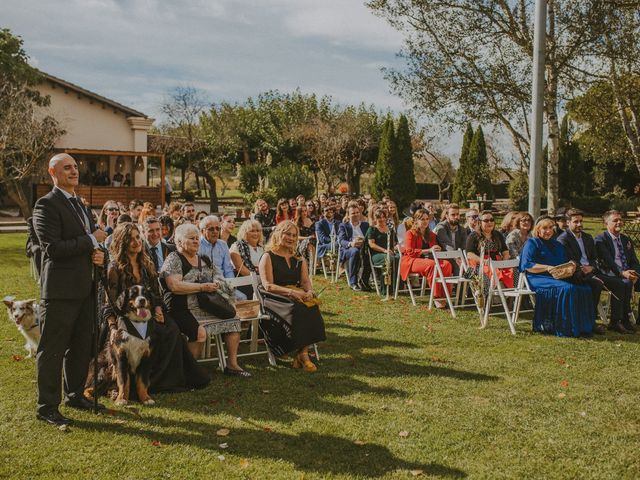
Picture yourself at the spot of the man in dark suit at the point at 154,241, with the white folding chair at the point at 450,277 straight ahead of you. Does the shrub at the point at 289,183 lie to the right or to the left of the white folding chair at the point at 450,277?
left

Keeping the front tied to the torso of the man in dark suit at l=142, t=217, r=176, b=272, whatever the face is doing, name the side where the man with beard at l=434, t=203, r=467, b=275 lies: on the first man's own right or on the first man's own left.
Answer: on the first man's own left

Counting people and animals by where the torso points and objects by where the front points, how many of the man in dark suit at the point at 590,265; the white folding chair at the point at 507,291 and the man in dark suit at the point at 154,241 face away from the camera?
0

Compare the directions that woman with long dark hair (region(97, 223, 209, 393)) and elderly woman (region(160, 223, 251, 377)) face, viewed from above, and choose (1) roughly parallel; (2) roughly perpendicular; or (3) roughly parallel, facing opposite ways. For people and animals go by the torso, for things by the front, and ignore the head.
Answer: roughly parallel

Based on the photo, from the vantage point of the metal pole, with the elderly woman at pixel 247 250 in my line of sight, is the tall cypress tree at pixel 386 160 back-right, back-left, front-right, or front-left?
back-right

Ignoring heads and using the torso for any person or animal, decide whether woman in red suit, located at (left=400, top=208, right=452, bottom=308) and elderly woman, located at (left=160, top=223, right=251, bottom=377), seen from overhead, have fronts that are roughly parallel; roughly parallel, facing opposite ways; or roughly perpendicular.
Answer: roughly parallel

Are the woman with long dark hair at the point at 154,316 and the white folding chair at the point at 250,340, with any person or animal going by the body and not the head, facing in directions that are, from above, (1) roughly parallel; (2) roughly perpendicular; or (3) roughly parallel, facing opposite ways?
roughly parallel

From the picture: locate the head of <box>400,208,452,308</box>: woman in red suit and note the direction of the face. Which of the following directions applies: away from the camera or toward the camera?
toward the camera

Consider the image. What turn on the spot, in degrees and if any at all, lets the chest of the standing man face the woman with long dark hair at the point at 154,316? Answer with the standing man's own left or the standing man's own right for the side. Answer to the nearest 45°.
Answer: approximately 90° to the standing man's own left

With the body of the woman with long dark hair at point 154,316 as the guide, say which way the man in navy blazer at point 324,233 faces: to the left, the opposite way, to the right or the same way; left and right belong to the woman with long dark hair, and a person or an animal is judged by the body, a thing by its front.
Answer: the same way

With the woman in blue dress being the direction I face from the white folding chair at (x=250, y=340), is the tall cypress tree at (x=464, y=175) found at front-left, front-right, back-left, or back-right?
front-left

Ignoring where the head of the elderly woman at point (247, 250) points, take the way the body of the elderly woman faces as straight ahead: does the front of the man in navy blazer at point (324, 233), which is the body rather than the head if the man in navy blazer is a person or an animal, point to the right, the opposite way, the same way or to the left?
the same way

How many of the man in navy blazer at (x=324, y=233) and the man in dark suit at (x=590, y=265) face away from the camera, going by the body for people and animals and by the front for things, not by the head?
0
